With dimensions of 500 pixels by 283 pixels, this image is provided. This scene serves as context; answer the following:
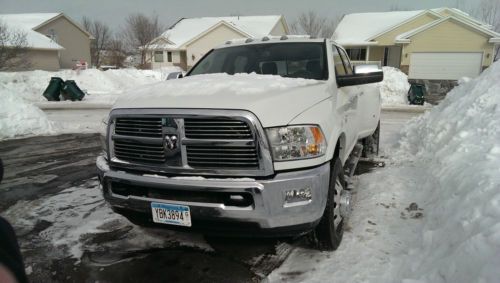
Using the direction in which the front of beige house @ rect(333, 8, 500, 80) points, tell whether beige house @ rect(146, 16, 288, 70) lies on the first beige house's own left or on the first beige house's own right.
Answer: on the first beige house's own right

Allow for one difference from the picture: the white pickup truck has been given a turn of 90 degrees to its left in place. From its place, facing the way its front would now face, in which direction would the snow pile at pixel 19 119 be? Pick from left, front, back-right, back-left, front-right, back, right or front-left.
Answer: back

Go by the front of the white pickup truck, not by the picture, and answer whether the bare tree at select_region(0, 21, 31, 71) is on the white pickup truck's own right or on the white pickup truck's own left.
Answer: on the white pickup truck's own right

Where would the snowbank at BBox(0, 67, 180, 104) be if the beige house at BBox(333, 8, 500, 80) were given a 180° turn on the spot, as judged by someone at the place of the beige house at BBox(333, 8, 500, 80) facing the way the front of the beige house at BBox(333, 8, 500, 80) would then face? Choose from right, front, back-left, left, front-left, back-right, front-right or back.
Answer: back-left

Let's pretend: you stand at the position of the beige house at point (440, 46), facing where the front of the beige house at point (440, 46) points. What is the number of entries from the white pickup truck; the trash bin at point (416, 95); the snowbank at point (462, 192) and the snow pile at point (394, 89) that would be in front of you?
4

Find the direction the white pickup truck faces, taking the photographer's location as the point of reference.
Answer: facing the viewer and to the left of the viewer

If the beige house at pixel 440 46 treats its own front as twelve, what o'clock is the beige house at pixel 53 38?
the beige house at pixel 53 38 is roughly at 3 o'clock from the beige house at pixel 440 46.

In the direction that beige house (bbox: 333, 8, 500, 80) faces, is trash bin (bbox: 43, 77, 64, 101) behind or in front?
in front

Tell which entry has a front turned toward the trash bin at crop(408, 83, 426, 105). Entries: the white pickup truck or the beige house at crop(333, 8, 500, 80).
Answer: the beige house

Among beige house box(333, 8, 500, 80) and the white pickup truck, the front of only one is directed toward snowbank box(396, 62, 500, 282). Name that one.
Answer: the beige house

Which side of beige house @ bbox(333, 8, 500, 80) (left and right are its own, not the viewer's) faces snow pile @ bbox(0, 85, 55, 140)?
front

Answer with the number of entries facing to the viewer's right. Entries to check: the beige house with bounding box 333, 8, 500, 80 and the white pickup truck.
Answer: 0

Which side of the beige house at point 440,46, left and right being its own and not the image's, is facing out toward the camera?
front
